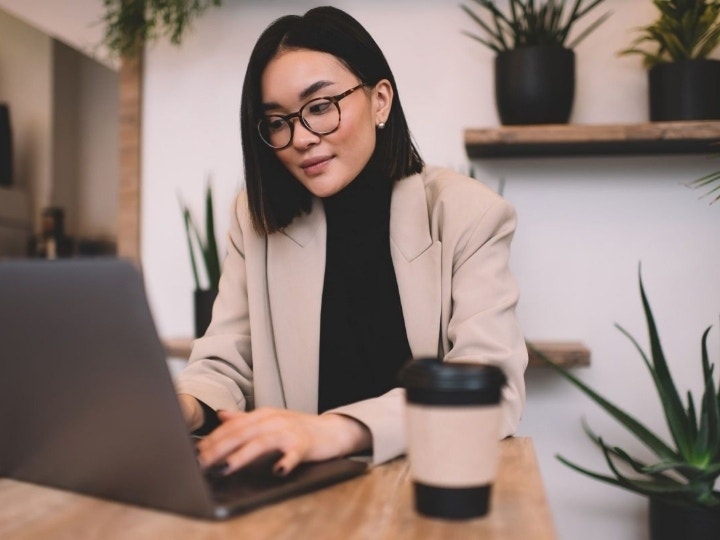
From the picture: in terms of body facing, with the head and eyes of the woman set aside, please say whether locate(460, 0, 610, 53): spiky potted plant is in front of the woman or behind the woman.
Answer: behind

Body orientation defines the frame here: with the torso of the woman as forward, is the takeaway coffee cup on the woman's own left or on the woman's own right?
on the woman's own left

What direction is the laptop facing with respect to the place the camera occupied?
facing away from the viewer and to the right of the viewer

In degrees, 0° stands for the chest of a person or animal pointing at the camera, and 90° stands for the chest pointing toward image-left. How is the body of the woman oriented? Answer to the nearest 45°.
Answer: approximately 45°

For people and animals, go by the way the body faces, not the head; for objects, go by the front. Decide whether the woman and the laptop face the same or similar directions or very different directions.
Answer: very different directions
